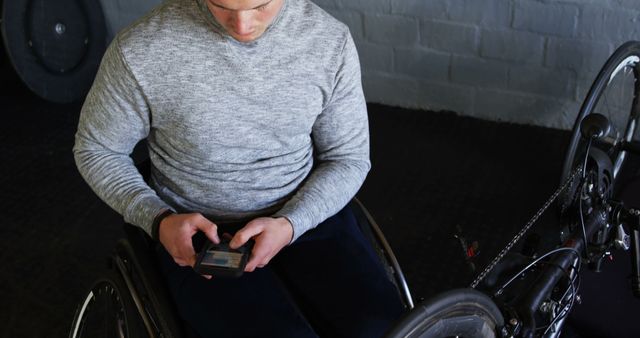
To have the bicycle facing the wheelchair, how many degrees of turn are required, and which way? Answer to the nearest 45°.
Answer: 0° — it already faces it

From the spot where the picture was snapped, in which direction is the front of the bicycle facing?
facing the viewer and to the left of the viewer

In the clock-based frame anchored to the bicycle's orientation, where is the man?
The man is roughly at 1 o'clock from the bicycle.

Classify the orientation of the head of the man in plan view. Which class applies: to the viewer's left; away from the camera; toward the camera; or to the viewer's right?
toward the camera
